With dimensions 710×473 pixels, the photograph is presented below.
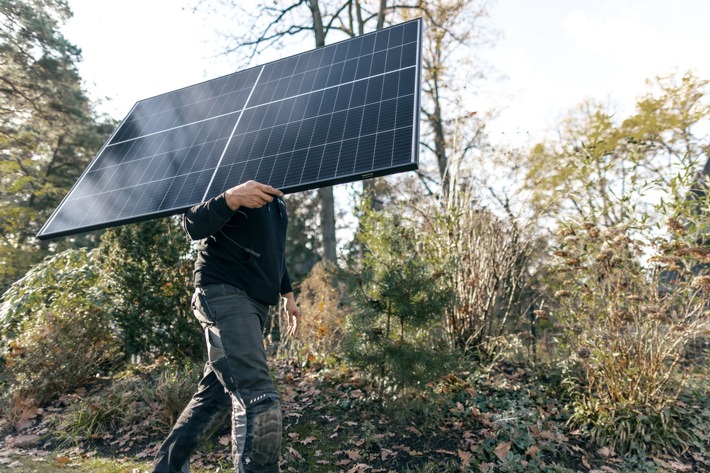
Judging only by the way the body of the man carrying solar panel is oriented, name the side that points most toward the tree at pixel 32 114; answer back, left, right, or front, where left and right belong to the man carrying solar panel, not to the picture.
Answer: back

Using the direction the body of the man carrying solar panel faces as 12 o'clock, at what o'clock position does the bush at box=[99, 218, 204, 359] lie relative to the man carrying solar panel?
The bush is roughly at 7 o'clock from the man carrying solar panel.

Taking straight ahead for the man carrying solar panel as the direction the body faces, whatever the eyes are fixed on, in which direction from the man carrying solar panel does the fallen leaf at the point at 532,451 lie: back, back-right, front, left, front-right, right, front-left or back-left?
front-left

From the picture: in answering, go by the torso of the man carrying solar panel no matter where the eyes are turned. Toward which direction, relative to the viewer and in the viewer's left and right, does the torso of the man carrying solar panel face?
facing the viewer and to the right of the viewer

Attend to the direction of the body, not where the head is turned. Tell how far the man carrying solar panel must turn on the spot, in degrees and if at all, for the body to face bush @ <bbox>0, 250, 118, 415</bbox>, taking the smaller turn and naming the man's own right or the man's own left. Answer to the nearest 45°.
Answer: approximately 180°

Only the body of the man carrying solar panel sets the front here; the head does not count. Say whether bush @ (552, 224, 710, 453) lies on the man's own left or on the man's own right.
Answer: on the man's own left
